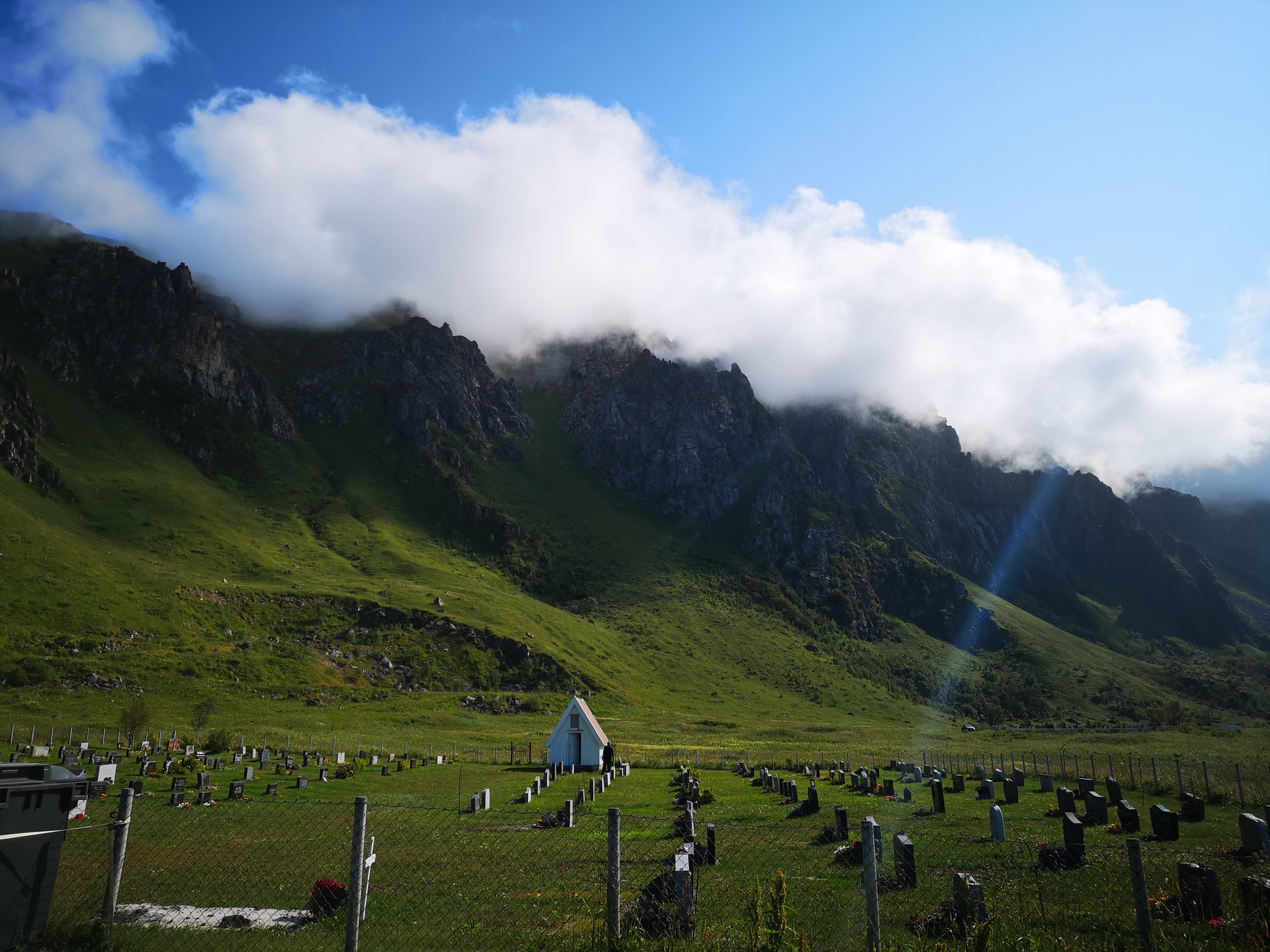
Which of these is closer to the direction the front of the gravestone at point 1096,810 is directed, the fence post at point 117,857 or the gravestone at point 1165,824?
the fence post

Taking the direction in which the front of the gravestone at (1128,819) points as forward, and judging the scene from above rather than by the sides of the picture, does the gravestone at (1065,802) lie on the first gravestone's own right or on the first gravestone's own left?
on the first gravestone's own right

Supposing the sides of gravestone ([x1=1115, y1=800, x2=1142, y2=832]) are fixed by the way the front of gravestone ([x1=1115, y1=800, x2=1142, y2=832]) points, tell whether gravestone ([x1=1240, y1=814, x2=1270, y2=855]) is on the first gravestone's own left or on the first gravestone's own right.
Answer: on the first gravestone's own left

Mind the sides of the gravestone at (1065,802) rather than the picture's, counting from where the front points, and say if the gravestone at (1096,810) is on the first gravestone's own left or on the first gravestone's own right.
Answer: on the first gravestone's own left

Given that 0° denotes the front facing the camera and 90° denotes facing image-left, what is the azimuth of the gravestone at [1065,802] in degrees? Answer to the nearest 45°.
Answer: approximately 45°

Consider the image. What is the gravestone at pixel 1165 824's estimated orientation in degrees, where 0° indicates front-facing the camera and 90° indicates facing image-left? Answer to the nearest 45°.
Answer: approximately 45°
